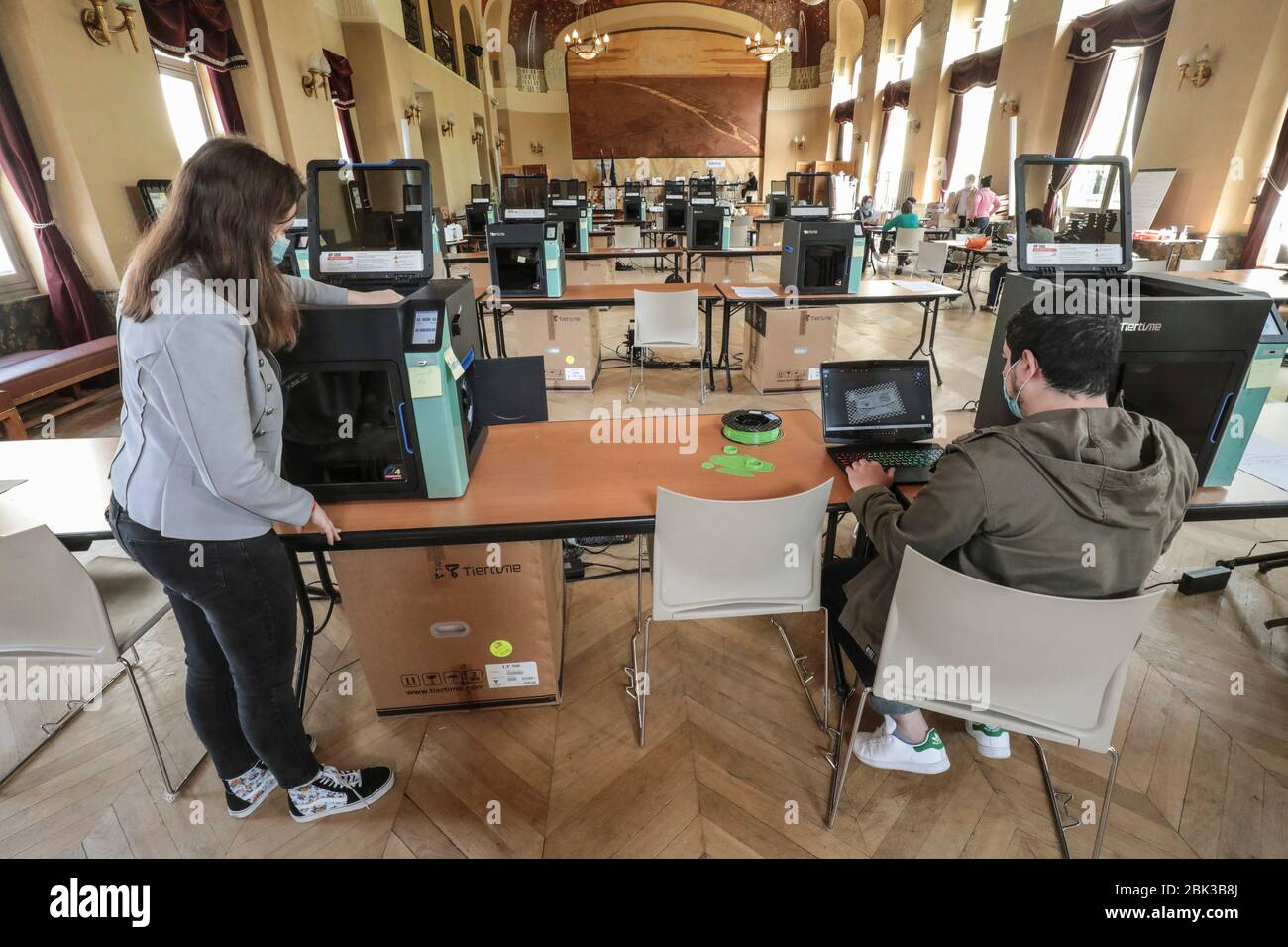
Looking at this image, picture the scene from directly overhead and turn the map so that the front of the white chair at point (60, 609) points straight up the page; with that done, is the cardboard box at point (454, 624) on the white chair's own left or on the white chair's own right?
on the white chair's own right

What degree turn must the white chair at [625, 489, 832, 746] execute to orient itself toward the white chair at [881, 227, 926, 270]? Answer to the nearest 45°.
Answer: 0° — it already faces it

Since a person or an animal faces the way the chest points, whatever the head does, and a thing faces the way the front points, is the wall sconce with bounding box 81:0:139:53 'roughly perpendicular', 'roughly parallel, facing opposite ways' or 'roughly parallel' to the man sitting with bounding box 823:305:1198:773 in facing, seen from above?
roughly perpendicular

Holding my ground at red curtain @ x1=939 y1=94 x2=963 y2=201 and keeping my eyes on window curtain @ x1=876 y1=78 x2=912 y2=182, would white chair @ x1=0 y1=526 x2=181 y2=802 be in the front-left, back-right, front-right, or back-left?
back-left

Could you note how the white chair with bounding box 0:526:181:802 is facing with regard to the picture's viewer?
facing away from the viewer and to the right of the viewer

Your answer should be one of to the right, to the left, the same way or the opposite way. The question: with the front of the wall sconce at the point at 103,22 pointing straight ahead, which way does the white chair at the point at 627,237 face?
to the left

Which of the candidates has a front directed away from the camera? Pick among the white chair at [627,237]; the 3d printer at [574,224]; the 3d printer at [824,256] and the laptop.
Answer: the white chair

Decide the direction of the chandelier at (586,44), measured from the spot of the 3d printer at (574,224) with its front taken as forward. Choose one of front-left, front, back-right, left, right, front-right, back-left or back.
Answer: back

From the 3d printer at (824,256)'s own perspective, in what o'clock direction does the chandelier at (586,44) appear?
The chandelier is roughly at 5 o'clock from the 3d printer.

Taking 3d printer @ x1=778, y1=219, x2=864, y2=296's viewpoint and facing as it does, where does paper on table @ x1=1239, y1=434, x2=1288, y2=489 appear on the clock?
The paper on table is roughly at 11 o'clock from the 3d printer.

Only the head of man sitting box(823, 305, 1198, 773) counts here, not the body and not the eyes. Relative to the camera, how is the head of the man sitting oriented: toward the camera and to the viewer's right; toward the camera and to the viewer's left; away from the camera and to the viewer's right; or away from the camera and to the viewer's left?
away from the camera and to the viewer's left

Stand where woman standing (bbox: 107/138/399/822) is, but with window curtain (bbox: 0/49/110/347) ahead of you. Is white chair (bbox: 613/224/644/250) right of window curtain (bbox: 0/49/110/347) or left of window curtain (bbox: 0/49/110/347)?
right

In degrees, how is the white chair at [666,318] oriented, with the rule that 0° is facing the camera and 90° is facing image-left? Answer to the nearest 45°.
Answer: approximately 180°

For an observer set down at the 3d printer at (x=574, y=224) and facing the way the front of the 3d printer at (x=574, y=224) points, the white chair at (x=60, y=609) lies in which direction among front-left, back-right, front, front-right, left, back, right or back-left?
front

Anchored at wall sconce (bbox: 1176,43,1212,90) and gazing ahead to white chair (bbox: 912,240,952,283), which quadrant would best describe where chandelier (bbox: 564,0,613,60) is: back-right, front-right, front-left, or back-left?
front-right

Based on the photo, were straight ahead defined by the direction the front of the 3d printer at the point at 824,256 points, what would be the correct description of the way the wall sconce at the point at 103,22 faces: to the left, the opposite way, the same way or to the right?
to the left

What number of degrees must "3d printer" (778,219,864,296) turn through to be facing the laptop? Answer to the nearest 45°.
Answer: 0° — it already faces it

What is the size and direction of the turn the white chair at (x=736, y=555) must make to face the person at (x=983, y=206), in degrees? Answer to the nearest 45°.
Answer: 0° — it already faces them

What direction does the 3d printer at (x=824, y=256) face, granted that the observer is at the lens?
facing the viewer

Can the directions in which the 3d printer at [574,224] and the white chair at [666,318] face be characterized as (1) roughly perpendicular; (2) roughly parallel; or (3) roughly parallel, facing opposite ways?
roughly parallel, facing opposite ways
